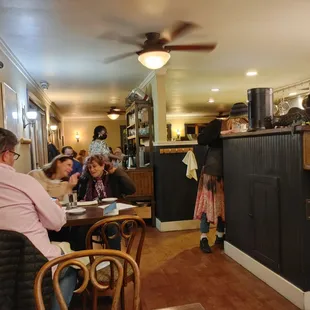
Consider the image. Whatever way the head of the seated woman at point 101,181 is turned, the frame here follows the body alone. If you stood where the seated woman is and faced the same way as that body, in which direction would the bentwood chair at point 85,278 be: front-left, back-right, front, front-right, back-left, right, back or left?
front-left

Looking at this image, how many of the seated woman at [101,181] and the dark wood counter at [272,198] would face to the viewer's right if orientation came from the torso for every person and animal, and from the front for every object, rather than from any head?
0

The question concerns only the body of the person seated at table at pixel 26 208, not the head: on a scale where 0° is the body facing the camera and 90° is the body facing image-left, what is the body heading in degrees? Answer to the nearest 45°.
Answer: approximately 225°

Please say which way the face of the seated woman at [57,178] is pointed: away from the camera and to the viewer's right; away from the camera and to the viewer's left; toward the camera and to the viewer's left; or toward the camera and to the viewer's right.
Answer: toward the camera and to the viewer's right

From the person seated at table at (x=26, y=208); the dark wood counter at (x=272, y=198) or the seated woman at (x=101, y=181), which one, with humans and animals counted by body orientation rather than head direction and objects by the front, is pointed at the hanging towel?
the person seated at table

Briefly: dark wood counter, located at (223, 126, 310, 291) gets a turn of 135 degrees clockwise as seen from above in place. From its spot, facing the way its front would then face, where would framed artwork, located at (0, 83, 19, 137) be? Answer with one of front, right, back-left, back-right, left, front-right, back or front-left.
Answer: left

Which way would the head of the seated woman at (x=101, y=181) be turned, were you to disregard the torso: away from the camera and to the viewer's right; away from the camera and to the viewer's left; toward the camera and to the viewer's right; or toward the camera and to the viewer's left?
toward the camera and to the viewer's left

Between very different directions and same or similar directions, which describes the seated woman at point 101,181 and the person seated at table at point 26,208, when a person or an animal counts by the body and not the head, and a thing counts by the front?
very different directions

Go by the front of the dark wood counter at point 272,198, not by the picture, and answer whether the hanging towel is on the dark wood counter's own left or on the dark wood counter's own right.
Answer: on the dark wood counter's own right

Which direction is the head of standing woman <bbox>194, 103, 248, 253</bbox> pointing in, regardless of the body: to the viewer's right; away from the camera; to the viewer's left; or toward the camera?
away from the camera
